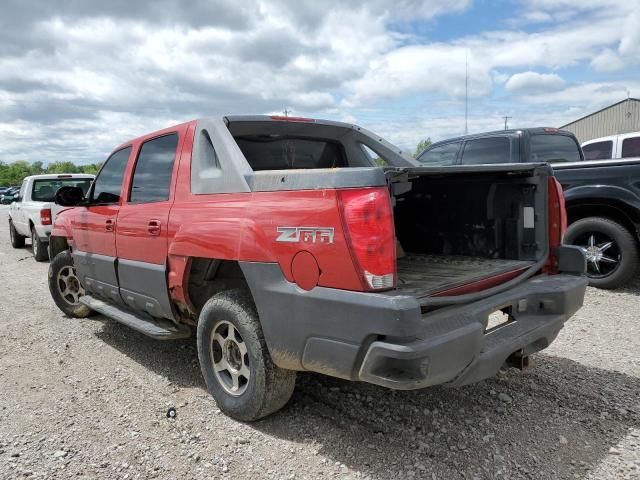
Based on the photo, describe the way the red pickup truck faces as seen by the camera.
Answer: facing away from the viewer and to the left of the viewer

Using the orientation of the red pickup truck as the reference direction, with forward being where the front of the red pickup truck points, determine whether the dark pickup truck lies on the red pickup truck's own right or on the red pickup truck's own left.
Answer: on the red pickup truck's own right

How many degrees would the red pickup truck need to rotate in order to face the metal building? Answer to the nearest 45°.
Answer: approximately 90° to its right

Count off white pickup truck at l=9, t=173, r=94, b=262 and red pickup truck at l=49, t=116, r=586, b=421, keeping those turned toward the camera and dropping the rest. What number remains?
0

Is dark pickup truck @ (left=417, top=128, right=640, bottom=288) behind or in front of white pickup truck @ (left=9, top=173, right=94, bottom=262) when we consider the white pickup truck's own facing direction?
behind

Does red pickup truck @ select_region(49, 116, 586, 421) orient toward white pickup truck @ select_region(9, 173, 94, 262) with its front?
yes

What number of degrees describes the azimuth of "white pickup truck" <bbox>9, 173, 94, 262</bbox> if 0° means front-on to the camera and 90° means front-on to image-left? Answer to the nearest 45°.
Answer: approximately 135°

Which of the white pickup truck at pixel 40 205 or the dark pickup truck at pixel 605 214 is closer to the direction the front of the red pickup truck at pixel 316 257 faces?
the white pickup truck
